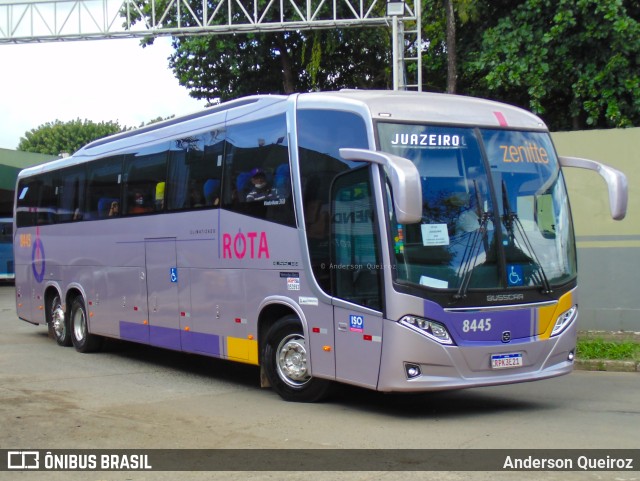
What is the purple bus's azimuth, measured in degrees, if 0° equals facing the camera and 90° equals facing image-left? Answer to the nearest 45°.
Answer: approximately 315°

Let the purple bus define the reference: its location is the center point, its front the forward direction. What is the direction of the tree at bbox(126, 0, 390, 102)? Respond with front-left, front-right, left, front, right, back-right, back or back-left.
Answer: back-left

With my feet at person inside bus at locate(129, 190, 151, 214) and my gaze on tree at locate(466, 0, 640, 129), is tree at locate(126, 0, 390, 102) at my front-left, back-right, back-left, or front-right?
front-left

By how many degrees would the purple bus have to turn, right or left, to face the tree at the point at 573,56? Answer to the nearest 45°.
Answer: approximately 90° to its left
